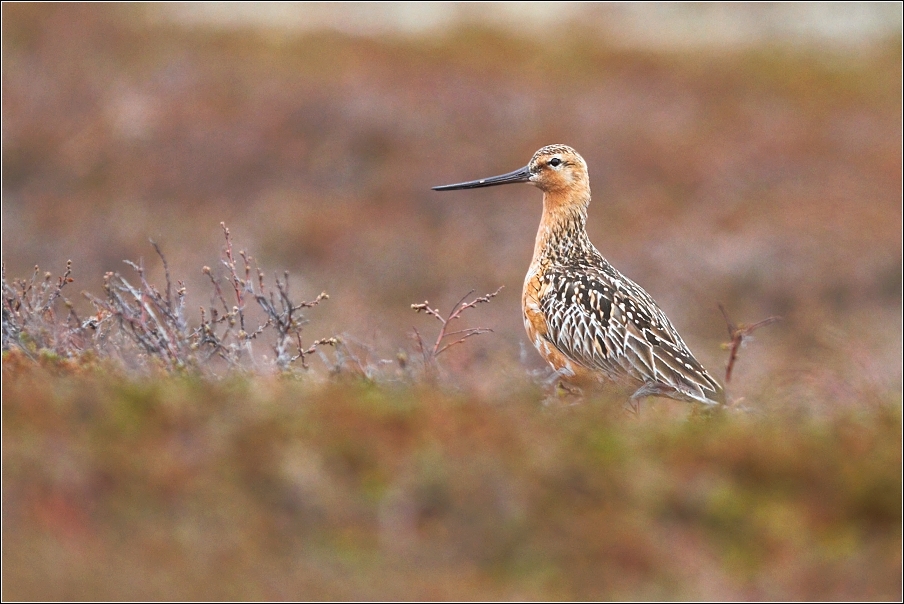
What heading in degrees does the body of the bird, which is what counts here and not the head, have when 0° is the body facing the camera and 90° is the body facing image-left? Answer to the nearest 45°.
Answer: approximately 90°
